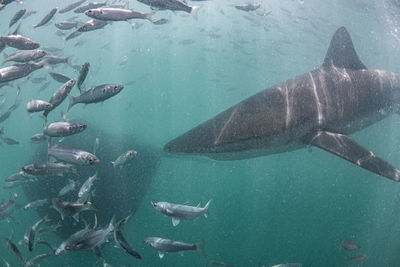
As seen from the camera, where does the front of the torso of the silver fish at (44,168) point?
to the viewer's left

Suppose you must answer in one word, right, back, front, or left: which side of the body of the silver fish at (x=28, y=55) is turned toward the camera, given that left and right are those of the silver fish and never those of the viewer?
right

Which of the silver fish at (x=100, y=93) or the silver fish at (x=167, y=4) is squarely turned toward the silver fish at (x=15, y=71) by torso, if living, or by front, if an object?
the silver fish at (x=167, y=4)

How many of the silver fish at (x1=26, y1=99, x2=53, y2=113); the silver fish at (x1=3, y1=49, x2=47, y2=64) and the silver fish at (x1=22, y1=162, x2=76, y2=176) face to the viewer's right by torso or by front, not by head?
2

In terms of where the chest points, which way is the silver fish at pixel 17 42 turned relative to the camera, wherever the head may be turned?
to the viewer's right

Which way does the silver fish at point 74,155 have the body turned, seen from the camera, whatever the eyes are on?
to the viewer's right

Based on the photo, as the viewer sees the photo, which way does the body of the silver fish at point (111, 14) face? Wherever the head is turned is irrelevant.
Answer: to the viewer's left

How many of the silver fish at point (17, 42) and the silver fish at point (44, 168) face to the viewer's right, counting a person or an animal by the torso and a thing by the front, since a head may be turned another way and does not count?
1
